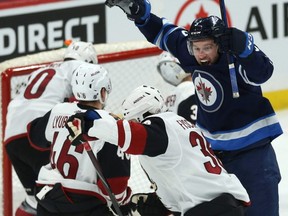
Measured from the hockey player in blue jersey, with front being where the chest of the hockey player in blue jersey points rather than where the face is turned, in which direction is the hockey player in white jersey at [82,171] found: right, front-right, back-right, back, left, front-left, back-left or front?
front-right

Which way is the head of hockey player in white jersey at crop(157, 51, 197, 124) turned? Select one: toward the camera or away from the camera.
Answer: away from the camera

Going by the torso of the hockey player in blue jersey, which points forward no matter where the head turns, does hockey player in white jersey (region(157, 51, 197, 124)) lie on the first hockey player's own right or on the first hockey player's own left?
on the first hockey player's own right

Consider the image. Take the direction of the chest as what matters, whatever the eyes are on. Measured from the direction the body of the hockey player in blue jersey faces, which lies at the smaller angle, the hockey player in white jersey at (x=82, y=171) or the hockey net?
the hockey player in white jersey

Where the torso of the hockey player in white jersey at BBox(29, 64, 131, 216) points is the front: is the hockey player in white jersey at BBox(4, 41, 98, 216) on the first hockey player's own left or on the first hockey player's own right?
on the first hockey player's own left

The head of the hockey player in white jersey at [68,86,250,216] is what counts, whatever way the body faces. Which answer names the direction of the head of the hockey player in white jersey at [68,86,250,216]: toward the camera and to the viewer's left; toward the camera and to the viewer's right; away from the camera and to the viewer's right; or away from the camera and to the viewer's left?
away from the camera and to the viewer's left
